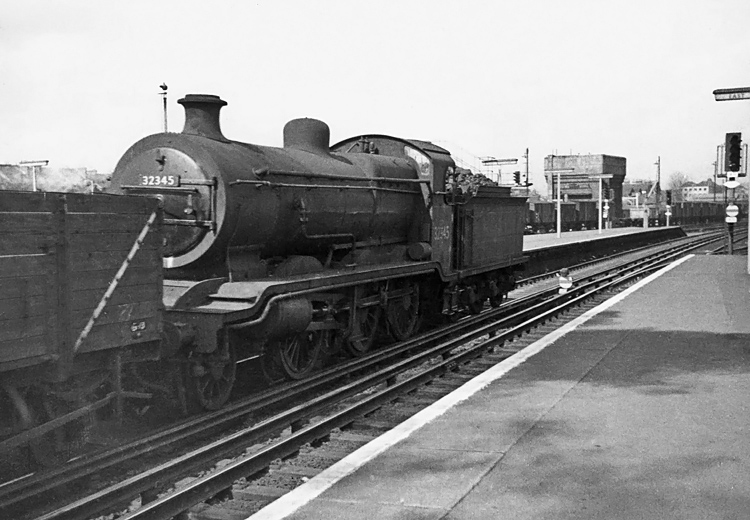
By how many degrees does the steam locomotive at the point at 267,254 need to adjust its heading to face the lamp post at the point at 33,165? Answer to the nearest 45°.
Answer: approximately 90° to its right

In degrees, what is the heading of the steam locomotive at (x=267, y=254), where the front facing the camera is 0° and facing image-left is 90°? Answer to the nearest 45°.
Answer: approximately 45°

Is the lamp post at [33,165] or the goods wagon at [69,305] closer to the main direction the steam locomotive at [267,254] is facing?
the goods wagon

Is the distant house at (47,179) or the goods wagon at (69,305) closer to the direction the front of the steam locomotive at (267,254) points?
the goods wagon

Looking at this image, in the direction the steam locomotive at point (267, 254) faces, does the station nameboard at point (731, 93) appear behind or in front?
behind
